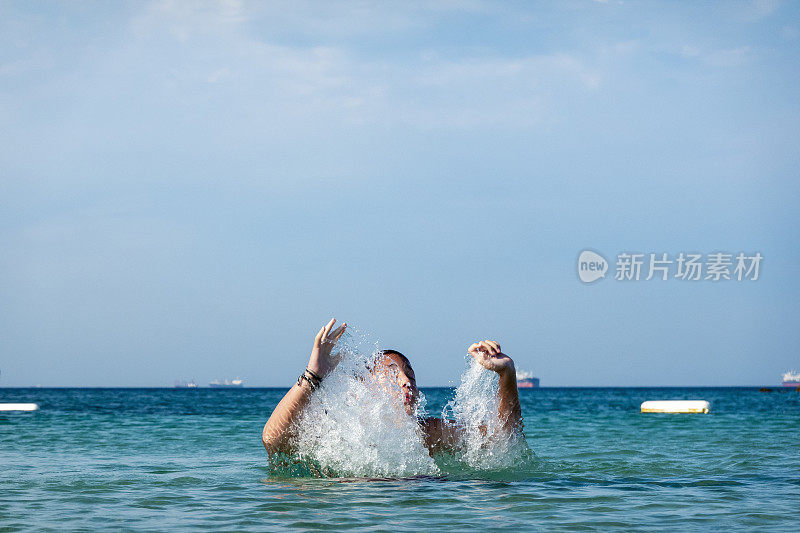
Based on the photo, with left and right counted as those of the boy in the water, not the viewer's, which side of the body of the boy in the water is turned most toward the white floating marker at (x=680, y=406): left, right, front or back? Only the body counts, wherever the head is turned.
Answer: back

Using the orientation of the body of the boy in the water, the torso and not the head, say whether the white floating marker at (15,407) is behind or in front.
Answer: behind

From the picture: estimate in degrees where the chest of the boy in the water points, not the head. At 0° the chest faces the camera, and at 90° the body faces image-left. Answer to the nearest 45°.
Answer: approximately 0°

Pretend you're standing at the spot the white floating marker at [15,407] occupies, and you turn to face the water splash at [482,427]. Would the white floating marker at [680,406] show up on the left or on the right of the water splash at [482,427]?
left
